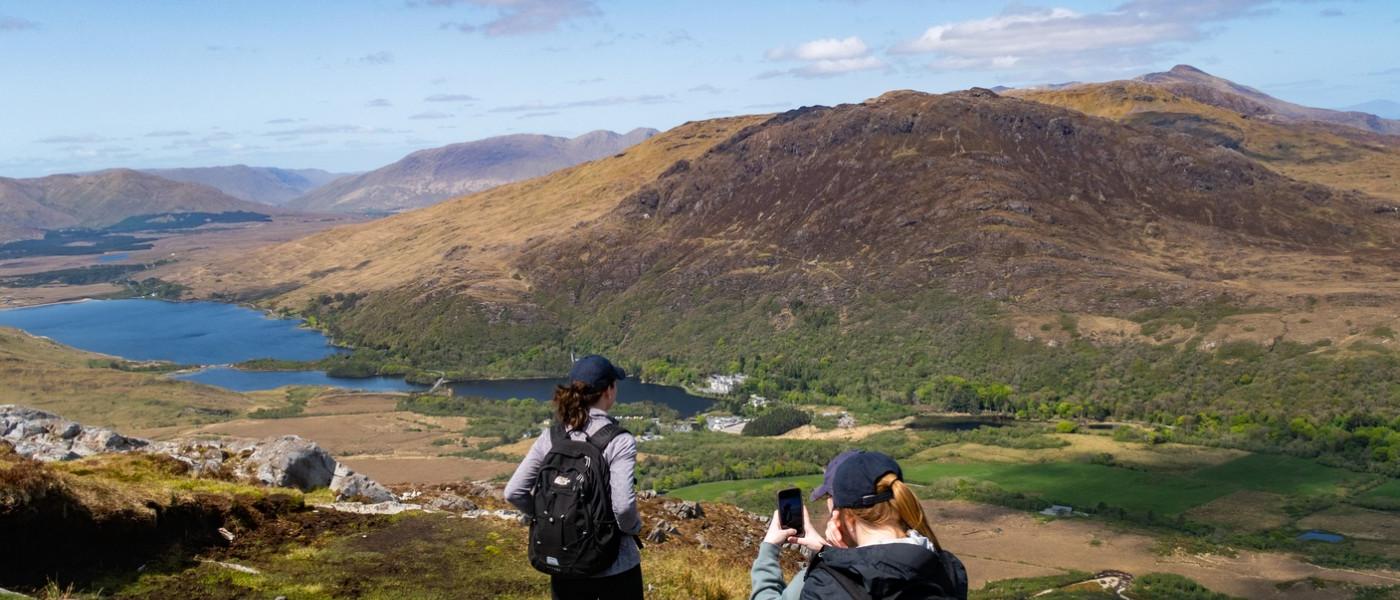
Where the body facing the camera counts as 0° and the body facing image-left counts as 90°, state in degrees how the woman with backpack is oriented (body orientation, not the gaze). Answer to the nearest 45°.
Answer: approximately 225°

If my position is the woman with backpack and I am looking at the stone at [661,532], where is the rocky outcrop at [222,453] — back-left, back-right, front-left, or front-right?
front-left

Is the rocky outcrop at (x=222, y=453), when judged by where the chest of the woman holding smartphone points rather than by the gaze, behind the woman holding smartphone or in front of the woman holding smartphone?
in front

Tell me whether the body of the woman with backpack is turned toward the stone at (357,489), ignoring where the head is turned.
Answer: no

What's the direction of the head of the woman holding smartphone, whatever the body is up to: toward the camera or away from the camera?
away from the camera

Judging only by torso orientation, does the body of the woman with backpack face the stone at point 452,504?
no

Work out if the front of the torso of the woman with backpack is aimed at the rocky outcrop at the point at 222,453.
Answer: no

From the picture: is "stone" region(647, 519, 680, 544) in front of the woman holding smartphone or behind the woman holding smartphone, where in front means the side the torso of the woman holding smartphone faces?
in front

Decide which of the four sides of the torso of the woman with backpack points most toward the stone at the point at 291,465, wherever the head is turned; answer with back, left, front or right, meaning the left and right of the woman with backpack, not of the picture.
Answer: left

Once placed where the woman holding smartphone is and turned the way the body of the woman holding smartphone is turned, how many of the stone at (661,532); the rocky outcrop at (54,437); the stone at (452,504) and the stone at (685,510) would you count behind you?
0

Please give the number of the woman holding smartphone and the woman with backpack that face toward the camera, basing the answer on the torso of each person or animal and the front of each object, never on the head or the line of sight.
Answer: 0

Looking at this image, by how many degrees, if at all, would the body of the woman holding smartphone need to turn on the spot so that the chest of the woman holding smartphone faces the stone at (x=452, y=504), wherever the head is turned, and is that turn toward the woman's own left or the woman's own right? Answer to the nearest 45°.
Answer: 0° — they already face it

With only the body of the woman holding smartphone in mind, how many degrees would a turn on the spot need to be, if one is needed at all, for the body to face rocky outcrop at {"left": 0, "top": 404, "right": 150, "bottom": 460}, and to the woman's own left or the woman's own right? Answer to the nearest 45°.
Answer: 0° — they already face it

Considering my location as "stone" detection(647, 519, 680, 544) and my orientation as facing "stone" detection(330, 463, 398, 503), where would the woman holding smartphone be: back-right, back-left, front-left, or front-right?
back-left

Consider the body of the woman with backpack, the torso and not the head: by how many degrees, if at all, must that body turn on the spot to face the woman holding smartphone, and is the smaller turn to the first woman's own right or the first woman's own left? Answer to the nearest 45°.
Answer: approximately 90° to the first woman's own right
